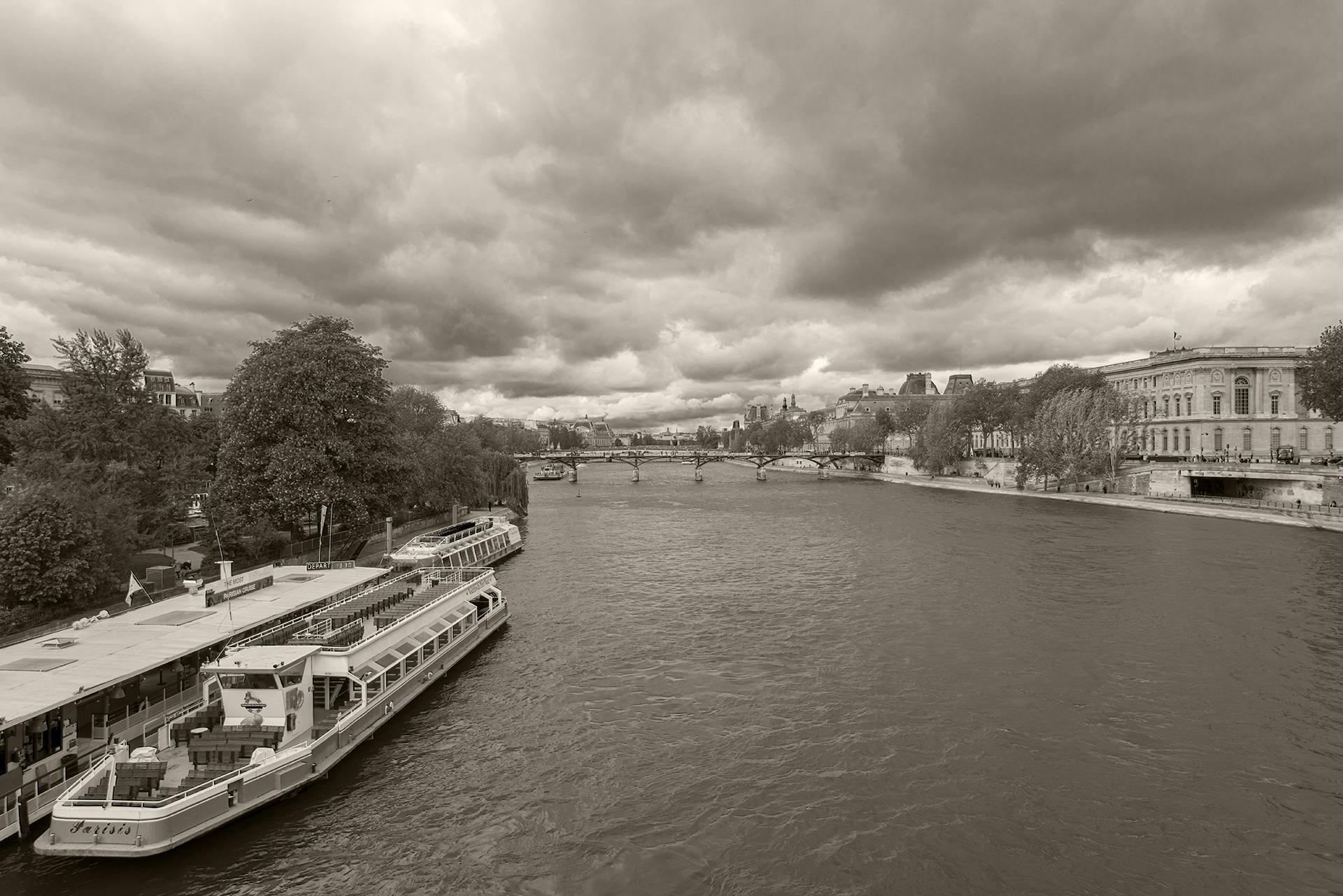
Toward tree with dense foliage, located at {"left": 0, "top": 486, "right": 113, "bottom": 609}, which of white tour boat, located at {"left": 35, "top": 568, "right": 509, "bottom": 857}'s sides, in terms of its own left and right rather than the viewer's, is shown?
right

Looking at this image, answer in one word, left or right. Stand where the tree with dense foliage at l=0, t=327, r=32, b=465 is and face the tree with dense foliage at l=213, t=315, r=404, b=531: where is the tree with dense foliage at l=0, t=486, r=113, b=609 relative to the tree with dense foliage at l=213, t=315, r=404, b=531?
right

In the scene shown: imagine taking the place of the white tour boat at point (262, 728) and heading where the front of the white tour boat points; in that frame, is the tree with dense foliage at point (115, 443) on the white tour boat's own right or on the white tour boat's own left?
on the white tour boat's own right

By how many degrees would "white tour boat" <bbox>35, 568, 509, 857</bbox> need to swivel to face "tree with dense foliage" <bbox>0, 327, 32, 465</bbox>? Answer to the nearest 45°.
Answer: approximately 135° to its right

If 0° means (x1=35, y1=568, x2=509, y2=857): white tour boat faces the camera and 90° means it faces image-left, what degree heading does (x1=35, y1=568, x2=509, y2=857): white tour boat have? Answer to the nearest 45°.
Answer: approximately 45°

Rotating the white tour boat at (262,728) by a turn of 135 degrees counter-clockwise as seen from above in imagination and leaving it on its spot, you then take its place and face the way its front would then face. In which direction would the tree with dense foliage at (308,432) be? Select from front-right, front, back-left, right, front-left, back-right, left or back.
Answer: left

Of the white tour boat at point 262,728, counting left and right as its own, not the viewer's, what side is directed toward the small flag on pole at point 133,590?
right
